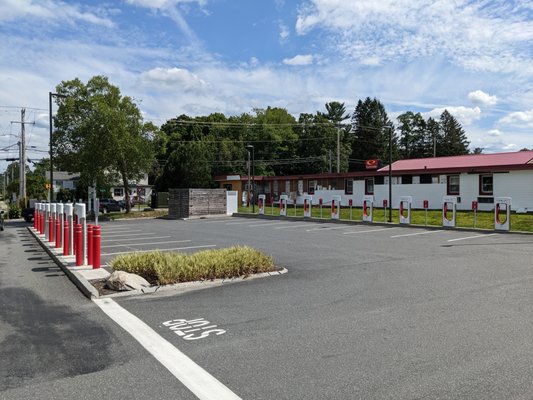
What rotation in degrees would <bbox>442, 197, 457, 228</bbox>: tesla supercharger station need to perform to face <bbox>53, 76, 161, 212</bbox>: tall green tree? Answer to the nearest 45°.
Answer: approximately 45° to its right

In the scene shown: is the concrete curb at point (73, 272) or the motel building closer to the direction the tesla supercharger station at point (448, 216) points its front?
the concrete curb

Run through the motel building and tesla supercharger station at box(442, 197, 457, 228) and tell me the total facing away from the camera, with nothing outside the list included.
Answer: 0

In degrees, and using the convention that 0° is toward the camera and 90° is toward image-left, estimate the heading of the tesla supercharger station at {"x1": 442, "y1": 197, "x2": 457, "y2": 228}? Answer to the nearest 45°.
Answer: approximately 45°

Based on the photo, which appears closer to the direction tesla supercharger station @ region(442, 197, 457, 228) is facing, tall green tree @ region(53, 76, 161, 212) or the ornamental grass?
the ornamental grass

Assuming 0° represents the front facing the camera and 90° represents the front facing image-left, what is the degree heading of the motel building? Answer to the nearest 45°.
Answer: approximately 45°

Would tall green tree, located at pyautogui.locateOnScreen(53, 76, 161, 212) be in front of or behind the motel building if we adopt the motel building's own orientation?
in front

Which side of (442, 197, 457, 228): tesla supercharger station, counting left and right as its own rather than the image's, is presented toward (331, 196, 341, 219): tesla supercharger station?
right

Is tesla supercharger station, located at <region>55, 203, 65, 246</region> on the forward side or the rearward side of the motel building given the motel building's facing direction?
on the forward side
